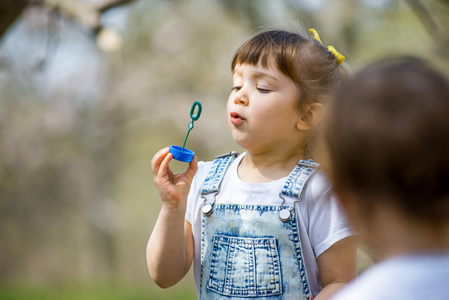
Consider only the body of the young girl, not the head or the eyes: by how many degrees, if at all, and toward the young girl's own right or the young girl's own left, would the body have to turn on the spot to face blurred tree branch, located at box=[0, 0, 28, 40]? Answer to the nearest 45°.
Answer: approximately 90° to the young girl's own right

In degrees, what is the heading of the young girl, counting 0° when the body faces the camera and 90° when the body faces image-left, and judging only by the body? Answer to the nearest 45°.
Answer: approximately 45°

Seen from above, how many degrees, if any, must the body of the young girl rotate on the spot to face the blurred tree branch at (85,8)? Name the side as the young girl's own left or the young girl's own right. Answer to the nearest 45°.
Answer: approximately 90° to the young girl's own right
